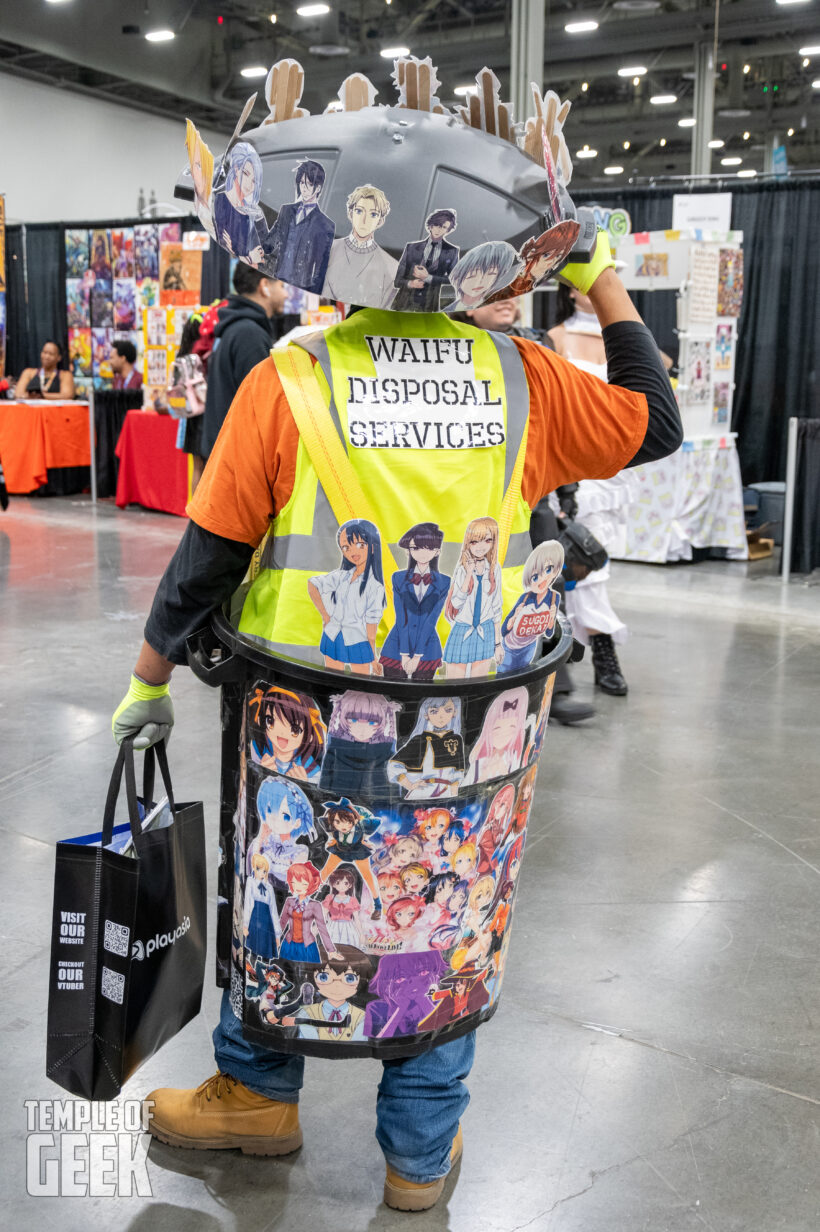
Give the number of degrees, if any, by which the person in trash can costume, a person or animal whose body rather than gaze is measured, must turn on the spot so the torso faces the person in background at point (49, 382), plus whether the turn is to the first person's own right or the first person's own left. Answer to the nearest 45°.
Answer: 0° — they already face them

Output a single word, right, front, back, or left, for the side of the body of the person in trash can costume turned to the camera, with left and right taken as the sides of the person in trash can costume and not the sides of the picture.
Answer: back

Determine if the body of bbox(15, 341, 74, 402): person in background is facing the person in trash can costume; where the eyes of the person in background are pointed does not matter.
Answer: yes

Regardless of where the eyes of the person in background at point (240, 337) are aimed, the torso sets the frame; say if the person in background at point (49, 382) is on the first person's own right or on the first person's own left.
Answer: on the first person's own left

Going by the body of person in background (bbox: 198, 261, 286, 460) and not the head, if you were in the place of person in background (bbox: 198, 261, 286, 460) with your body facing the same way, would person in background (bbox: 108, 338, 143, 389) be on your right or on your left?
on your left
